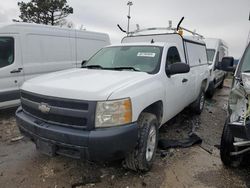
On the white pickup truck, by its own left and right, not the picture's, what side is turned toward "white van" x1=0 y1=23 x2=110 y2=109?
right

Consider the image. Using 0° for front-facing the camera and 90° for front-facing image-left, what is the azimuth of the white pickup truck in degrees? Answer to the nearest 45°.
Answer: approximately 45°
